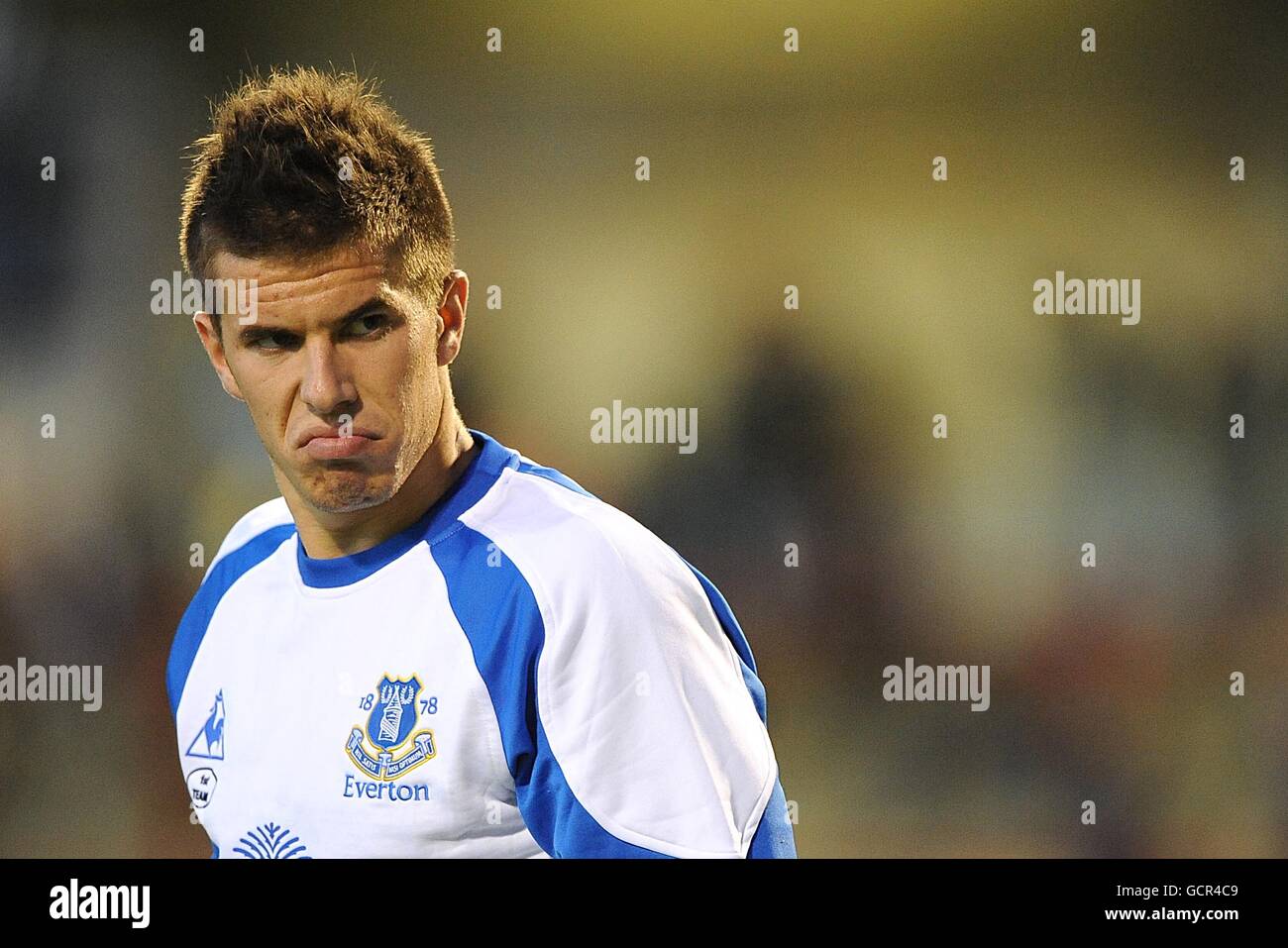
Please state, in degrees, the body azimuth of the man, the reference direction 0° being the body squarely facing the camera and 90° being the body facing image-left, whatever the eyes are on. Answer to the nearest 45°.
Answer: approximately 45°
